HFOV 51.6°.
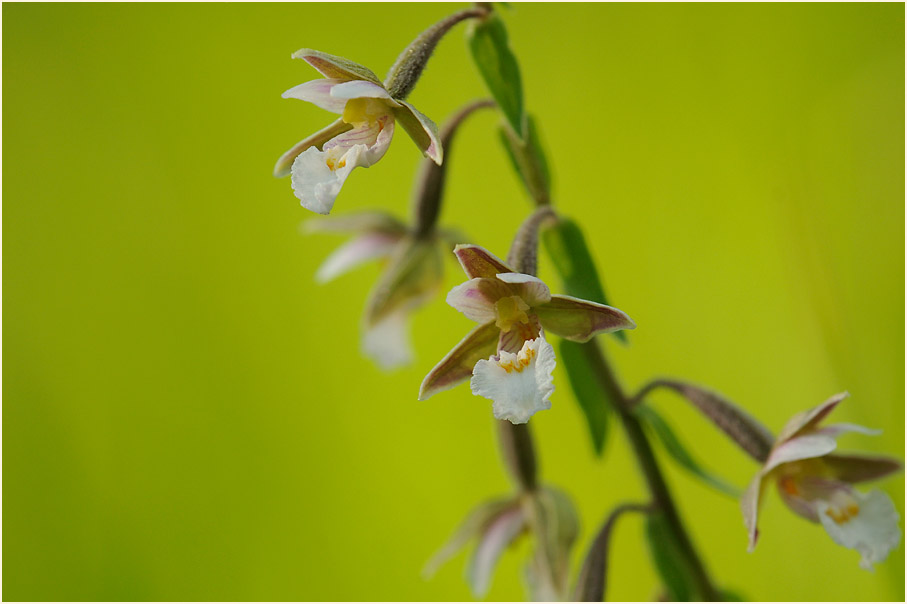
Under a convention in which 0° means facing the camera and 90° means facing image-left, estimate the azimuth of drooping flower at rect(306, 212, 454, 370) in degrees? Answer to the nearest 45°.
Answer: approximately 90°

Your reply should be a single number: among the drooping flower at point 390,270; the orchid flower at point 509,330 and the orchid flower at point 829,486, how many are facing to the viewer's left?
1

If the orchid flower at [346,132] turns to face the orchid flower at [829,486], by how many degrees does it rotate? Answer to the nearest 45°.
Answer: approximately 135° to its left

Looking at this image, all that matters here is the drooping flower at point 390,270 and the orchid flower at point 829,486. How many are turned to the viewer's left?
1

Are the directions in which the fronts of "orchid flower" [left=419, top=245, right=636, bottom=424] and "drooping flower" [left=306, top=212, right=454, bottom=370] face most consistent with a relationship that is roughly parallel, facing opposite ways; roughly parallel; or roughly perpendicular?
roughly perpendicular

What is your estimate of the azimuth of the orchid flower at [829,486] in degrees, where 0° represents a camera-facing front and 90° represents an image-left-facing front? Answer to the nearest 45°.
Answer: approximately 315°
